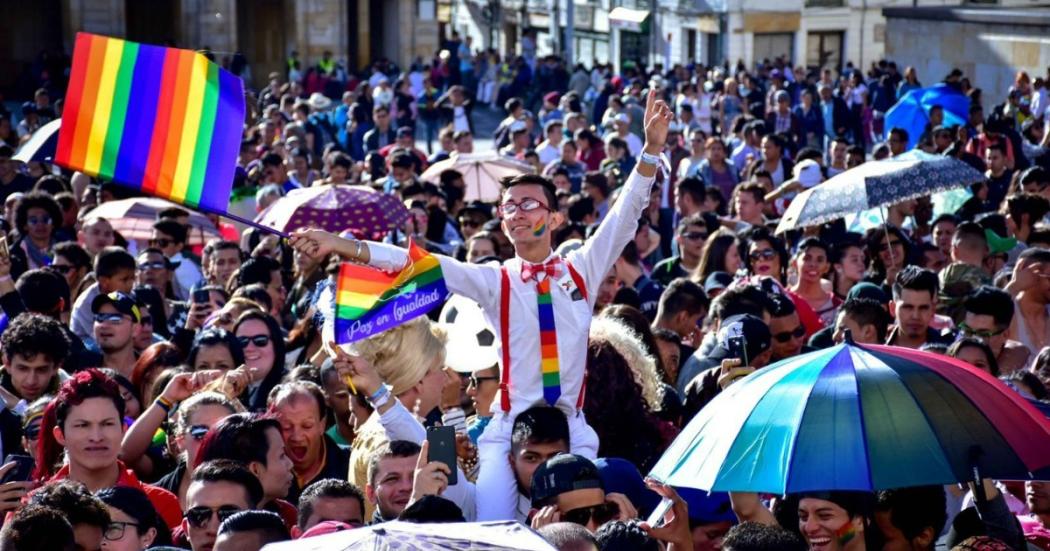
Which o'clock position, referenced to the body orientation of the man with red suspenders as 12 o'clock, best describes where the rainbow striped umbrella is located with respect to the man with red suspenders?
The rainbow striped umbrella is roughly at 11 o'clock from the man with red suspenders.

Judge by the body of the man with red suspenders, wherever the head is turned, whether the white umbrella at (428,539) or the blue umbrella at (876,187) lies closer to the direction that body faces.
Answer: the white umbrella

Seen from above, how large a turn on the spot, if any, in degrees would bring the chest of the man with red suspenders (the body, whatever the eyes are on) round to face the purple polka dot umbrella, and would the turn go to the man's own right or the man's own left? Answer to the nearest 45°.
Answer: approximately 180°

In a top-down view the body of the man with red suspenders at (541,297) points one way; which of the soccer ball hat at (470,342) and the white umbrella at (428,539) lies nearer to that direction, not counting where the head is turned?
the white umbrella

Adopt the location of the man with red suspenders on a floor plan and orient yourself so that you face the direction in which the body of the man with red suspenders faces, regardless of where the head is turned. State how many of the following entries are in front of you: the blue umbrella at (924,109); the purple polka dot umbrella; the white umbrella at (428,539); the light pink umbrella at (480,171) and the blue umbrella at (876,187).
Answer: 1

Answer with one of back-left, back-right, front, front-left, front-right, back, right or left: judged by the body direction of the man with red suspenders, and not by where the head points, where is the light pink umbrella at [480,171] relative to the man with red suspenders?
back

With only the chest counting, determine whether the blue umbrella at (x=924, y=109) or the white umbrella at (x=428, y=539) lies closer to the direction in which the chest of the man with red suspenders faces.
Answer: the white umbrella

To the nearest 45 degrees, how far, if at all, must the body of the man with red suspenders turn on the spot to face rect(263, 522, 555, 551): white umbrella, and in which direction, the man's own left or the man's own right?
0° — they already face it

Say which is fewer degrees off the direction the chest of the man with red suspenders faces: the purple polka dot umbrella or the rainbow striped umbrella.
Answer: the rainbow striped umbrella

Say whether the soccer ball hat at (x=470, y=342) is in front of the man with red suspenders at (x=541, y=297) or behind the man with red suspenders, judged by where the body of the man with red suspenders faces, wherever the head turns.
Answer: behind

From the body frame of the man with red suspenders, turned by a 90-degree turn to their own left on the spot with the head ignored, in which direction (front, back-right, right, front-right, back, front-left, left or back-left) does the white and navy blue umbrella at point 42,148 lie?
back-left

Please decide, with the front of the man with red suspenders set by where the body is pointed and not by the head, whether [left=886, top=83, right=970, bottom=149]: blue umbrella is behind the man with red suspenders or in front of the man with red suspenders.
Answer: behind

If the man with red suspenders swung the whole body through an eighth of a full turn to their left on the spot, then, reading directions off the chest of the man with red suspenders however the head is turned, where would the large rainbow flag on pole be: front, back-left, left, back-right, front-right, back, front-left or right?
back-right

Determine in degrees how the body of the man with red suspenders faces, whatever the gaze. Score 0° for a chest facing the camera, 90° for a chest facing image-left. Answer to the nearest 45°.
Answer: approximately 0°
